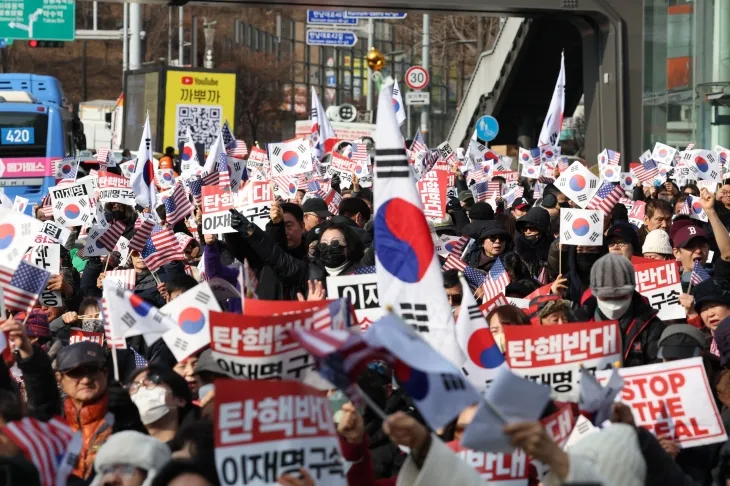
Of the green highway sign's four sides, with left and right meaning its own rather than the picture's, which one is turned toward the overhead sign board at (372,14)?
left

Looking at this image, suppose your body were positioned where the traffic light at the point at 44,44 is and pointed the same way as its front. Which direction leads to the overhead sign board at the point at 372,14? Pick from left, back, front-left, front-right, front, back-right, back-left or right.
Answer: front-left

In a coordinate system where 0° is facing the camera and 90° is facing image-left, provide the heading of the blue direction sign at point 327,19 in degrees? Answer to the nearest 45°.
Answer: approximately 0°

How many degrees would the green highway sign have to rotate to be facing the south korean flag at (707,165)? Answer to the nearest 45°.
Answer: approximately 45° to its left

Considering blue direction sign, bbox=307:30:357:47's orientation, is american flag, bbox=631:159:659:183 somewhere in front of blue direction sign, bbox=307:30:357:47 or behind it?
in front

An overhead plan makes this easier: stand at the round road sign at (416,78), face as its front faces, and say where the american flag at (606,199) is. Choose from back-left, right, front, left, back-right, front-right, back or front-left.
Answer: front

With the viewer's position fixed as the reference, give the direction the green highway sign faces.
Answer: facing the viewer

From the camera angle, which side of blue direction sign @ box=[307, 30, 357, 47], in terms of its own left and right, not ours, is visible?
front

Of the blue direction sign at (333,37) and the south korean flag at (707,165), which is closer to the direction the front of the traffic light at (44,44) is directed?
the south korean flag

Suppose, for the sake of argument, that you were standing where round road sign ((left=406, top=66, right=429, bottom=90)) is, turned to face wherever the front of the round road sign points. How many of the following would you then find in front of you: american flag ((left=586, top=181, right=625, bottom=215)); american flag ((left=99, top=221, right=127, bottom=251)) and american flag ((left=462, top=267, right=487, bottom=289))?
3

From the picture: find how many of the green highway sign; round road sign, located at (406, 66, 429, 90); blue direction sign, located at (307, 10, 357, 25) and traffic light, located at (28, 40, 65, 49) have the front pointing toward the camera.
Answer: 4
